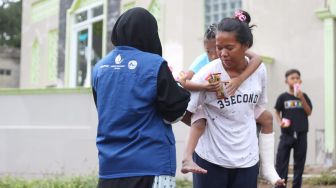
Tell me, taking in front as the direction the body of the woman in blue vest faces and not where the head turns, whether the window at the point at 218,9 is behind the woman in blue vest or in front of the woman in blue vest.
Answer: in front

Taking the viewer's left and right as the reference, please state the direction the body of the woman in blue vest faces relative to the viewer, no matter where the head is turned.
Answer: facing away from the viewer and to the right of the viewer
